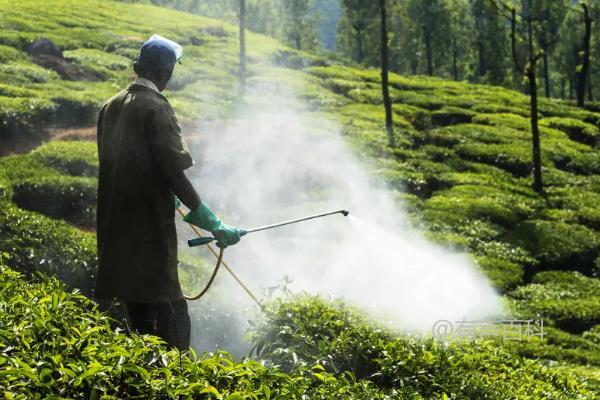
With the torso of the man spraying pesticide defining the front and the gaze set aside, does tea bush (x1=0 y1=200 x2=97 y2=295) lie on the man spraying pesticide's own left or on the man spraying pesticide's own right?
on the man spraying pesticide's own left

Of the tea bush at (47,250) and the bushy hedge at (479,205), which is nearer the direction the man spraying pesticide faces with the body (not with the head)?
the bushy hedge

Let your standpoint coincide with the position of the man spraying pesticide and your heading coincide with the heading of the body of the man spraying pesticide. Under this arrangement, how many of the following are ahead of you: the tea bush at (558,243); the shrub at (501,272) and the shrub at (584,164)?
3

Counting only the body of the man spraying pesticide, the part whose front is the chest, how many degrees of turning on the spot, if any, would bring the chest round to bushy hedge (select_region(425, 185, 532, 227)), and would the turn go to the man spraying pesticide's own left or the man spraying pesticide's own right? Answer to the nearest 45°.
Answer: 0° — they already face it

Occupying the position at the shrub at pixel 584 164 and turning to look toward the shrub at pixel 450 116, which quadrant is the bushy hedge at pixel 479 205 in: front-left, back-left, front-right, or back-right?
back-left

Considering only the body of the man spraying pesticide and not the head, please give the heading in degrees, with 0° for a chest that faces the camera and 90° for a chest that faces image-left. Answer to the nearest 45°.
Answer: approximately 225°

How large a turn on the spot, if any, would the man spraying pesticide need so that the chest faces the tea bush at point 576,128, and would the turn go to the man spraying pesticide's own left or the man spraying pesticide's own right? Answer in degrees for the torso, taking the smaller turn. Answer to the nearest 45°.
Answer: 0° — they already face it
